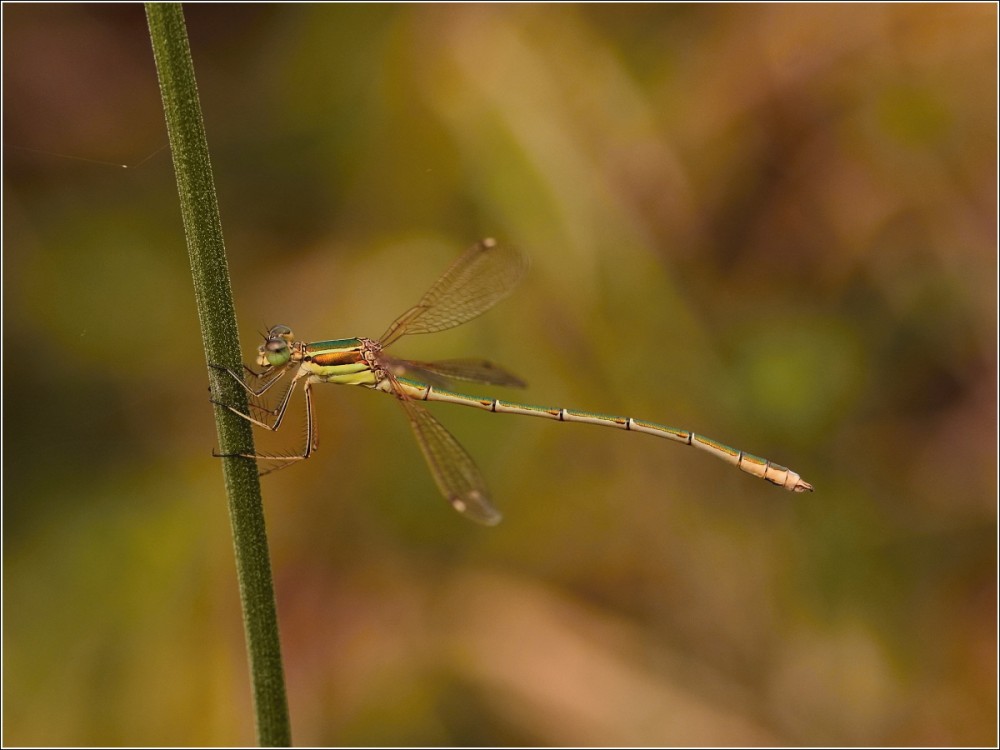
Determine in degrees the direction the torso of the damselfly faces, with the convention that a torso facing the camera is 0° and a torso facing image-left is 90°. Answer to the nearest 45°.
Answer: approximately 90°
